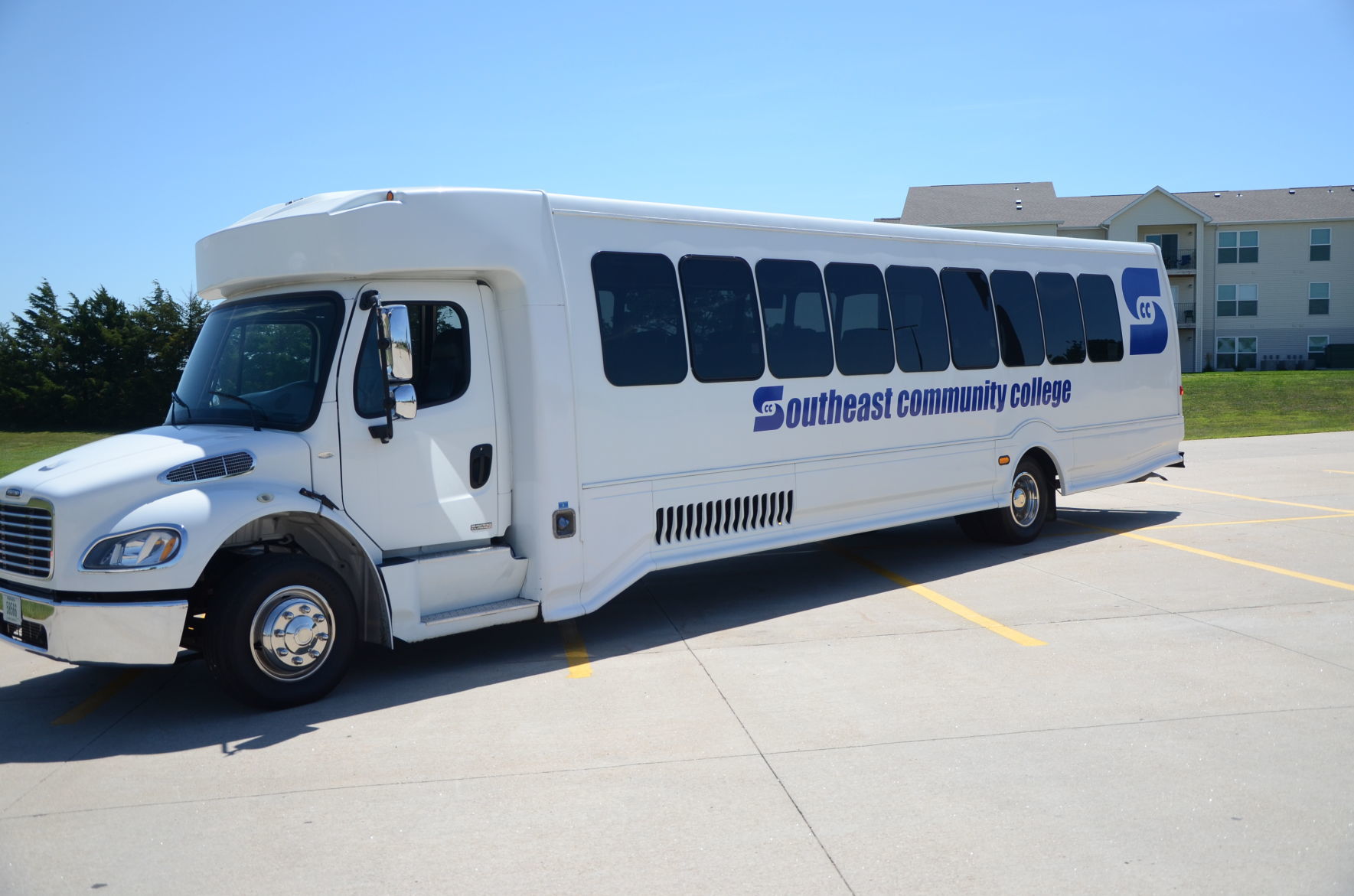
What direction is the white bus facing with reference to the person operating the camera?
facing the viewer and to the left of the viewer

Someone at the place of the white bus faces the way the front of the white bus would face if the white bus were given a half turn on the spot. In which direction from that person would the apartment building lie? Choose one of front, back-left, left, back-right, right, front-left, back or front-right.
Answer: front
